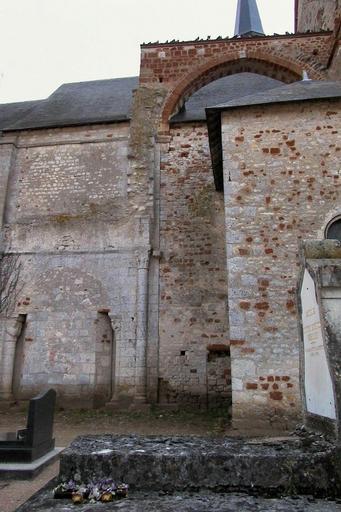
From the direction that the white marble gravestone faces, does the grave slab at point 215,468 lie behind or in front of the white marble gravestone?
in front

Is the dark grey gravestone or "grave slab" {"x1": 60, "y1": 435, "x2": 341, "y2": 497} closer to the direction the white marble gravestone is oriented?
the grave slab

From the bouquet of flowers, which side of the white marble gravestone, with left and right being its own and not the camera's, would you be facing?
front

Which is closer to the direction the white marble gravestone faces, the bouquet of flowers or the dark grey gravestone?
the bouquet of flowers

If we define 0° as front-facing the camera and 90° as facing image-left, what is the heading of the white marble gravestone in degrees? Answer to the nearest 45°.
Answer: approximately 45°
